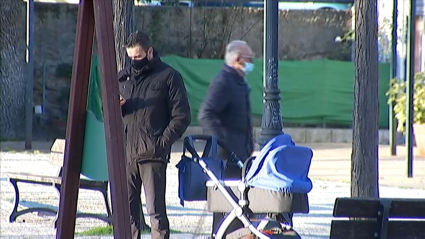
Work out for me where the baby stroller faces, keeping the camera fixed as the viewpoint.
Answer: facing to the right of the viewer

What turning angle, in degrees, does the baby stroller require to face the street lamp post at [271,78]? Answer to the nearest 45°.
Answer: approximately 90° to its left

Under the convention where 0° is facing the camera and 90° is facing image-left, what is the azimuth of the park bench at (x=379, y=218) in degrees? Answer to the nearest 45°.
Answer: approximately 180°

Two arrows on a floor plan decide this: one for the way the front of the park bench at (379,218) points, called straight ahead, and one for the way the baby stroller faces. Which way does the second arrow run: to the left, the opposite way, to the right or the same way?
to the right

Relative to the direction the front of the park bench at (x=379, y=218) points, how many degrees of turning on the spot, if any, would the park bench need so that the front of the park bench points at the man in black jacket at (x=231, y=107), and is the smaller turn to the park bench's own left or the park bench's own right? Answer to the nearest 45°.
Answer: approximately 45° to the park bench's own left

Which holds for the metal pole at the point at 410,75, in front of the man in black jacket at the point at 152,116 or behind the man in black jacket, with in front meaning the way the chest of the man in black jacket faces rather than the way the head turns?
behind

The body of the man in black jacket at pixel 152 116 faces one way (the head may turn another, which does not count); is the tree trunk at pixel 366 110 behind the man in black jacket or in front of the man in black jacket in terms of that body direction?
behind

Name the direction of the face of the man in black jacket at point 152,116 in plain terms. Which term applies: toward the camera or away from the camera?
toward the camera

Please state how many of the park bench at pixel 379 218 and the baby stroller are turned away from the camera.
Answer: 1

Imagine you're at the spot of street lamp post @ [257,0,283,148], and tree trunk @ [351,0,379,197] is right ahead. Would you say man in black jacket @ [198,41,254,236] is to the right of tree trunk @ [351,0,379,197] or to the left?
right

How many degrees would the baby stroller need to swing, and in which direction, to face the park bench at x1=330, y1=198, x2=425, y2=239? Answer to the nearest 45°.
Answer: approximately 45° to its right

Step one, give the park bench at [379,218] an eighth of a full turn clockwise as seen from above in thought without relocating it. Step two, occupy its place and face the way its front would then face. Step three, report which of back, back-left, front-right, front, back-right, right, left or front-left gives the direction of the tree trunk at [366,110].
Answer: front-left

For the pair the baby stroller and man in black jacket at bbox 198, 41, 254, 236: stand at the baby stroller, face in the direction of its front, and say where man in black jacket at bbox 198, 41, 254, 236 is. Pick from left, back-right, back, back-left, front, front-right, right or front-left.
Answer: left
